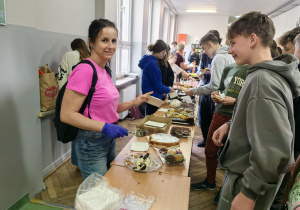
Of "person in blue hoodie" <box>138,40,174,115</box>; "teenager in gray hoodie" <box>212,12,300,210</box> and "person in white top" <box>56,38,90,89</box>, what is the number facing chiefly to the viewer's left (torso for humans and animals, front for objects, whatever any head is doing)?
1

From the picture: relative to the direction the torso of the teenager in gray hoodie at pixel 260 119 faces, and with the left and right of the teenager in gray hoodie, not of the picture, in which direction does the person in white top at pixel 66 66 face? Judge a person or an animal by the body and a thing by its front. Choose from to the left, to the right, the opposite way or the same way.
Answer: to the right

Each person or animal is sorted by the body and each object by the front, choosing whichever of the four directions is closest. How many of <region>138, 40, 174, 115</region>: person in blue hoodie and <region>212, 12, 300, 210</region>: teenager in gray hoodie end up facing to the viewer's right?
1

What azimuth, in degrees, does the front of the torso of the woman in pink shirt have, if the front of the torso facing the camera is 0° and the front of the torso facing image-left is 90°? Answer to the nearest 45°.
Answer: approximately 315°

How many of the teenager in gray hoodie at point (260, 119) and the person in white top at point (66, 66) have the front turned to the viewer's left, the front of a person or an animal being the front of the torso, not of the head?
1

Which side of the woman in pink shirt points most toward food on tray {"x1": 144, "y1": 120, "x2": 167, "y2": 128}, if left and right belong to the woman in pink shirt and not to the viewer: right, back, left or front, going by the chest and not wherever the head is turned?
left

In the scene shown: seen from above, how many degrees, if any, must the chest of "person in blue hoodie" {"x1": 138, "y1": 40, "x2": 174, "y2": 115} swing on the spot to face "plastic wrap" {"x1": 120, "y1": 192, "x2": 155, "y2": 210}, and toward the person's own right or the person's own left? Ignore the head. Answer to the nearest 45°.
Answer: approximately 90° to the person's own right

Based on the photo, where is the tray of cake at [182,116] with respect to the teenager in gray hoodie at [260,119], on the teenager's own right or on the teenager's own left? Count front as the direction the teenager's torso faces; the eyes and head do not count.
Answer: on the teenager's own right

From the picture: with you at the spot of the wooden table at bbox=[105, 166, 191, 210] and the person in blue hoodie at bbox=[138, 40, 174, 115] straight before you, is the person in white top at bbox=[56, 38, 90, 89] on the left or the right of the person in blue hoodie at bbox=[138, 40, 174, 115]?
left

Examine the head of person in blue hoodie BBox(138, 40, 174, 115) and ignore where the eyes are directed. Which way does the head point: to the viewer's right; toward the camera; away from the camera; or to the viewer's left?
to the viewer's right

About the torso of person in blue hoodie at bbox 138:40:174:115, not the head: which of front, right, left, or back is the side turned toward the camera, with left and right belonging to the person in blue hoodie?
right
